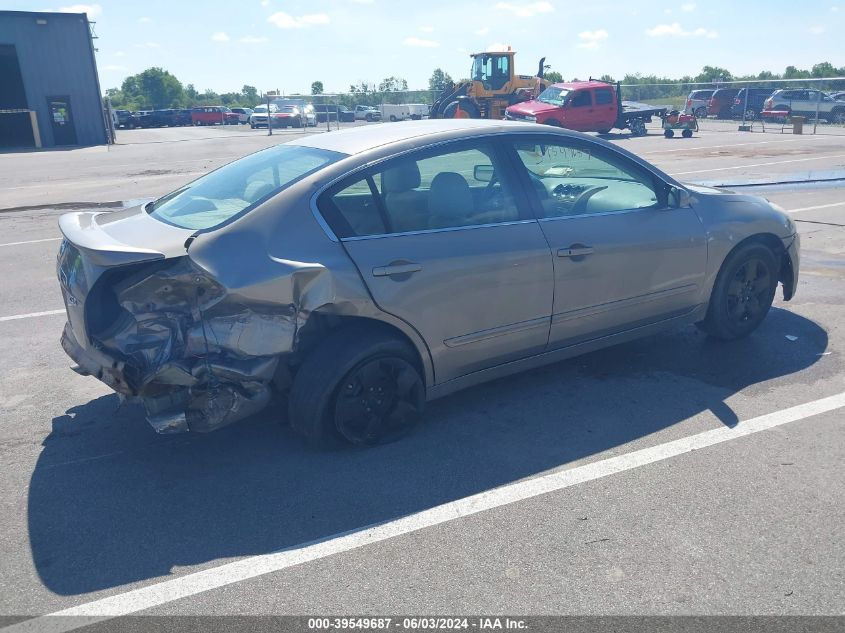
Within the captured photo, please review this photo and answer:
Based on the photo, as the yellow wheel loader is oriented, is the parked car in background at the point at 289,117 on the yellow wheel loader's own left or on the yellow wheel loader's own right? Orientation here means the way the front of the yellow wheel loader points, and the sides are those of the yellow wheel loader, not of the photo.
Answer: on the yellow wheel loader's own right

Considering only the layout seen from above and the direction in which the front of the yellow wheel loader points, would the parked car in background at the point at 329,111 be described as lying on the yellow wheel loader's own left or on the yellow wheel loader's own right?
on the yellow wheel loader's own right

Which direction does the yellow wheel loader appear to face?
to the viewer's left

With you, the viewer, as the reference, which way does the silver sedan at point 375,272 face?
facing away from the viewer and to the right of the viewer

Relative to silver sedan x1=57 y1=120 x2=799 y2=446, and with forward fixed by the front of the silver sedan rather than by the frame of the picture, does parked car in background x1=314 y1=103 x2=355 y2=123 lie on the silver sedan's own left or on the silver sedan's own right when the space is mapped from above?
on the silver sedan's own left

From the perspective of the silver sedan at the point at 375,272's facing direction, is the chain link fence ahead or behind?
ahead
